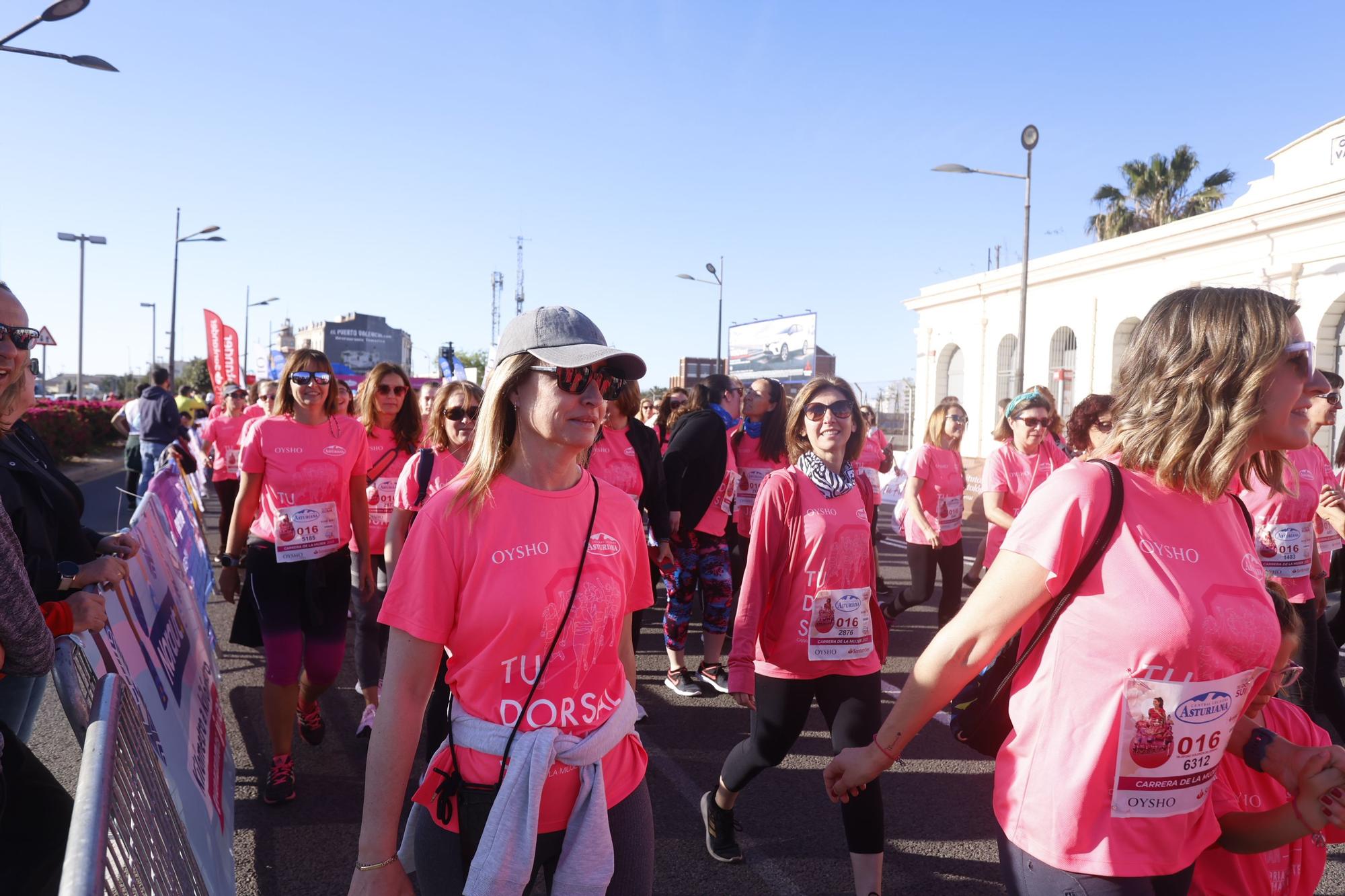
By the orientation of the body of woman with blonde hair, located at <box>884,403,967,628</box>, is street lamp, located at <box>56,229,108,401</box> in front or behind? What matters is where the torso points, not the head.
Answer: behind

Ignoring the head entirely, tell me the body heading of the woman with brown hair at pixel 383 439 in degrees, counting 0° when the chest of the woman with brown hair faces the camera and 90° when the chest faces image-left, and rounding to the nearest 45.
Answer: approximately 0°

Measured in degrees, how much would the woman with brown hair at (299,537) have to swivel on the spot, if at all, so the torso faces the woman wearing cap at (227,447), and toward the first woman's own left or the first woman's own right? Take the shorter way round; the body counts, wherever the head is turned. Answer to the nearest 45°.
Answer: approximately 180°

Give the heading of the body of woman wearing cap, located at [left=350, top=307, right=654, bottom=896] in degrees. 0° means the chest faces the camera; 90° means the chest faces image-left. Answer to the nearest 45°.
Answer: approximately 315°

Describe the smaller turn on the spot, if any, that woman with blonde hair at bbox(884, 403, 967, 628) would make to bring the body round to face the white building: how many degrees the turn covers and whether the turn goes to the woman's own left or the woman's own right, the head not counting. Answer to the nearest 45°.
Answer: approximately 135° to the woman's own left

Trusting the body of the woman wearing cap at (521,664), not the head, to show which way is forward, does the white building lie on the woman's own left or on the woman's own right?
on the woman's own left

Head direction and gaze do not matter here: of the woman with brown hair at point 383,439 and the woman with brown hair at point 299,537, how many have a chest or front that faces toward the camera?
2

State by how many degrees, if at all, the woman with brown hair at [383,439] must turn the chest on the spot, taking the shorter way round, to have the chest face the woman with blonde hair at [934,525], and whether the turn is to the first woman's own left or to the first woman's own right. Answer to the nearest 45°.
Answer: approximately 90° to the first woman's own left
